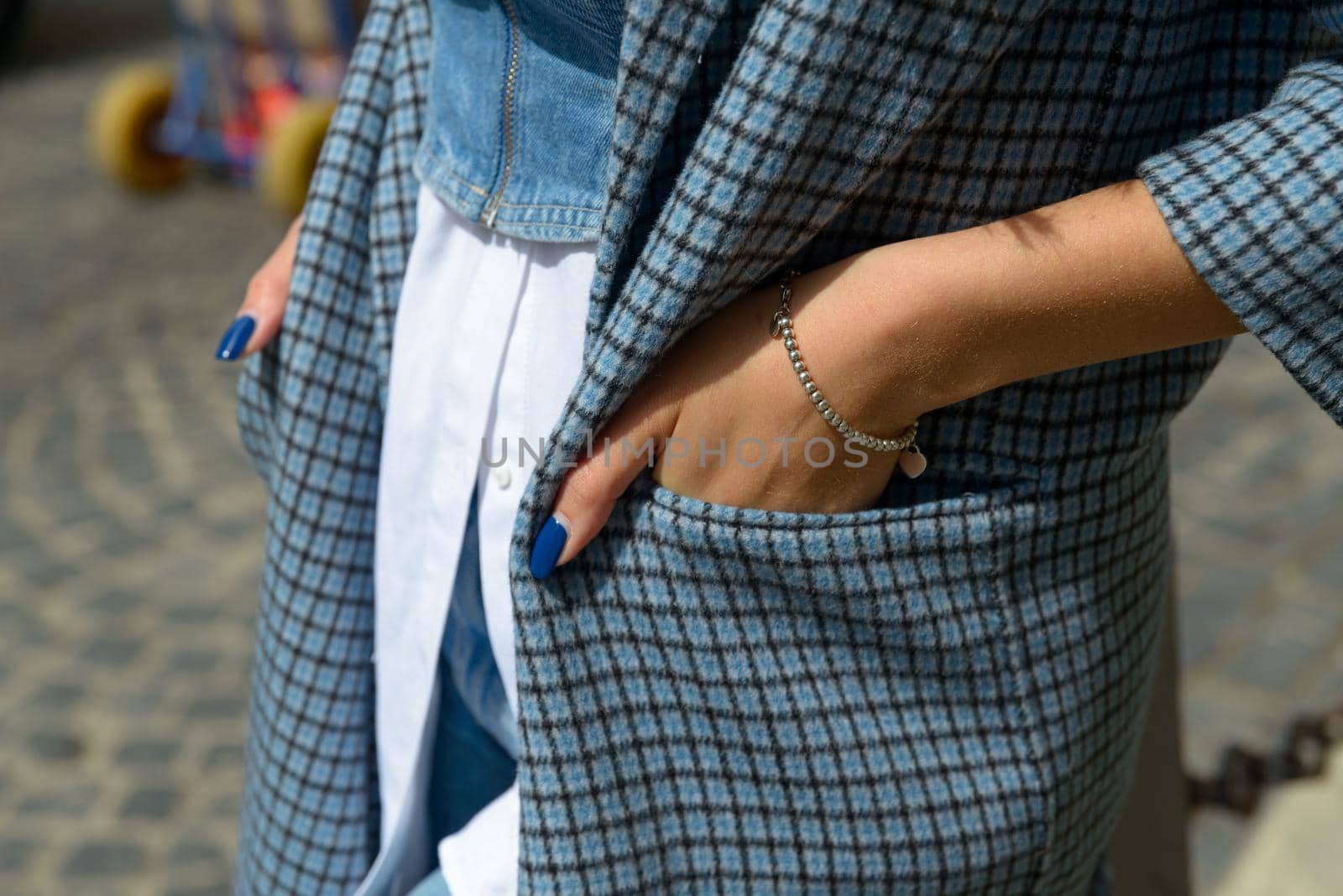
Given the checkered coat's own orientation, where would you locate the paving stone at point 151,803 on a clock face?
The paving stone is roughly at 3 o'clock from the checkered coat.

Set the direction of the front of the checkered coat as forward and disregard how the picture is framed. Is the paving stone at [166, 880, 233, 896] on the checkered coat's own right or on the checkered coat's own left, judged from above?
on the checkered coat's own right

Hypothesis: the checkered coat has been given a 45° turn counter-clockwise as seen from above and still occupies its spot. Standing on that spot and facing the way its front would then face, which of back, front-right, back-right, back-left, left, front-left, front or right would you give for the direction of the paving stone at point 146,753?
back-right

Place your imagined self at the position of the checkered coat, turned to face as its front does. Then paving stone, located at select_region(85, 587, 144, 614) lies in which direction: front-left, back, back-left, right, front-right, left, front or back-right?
right

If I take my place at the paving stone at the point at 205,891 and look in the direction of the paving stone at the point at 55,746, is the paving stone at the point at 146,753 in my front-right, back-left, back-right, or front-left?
front-right

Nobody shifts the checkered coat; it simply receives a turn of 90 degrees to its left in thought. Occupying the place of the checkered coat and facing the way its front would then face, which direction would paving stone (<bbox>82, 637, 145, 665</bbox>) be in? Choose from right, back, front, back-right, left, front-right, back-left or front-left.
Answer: back

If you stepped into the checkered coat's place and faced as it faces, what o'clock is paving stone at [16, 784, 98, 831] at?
The paving stone is roughly at 3 o'clock from the checkered coat.

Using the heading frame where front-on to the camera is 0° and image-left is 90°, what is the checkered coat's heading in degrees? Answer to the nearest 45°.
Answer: approximately 45°

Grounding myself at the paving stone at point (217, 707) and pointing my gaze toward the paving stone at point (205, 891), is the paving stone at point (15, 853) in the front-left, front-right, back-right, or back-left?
front-right

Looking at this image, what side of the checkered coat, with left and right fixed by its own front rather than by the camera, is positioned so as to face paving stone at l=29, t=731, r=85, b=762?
right

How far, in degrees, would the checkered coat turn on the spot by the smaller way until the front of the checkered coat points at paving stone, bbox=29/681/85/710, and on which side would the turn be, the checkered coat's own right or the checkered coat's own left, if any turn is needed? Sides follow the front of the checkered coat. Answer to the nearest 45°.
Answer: approximately 90° to the checkered coat's own right

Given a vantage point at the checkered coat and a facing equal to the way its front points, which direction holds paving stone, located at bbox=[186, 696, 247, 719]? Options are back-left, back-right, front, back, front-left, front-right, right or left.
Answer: right

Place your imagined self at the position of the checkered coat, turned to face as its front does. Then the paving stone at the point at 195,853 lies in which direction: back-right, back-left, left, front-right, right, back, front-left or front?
right
